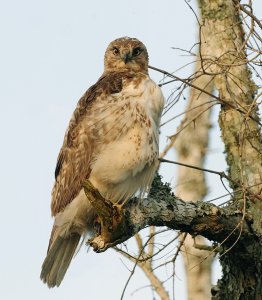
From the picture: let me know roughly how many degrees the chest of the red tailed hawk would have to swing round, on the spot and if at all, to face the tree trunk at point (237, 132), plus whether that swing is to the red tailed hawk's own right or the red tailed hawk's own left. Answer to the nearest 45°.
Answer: approximately 45° to the red tailed hawk's own left

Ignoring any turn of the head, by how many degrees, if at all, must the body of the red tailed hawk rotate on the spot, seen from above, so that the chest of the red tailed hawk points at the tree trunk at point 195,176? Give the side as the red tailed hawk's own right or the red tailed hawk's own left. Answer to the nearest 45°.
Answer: approximately 90° to the red tailed hawk's own left

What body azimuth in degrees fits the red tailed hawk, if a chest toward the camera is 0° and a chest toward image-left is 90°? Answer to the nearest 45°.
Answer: approximately 315°
